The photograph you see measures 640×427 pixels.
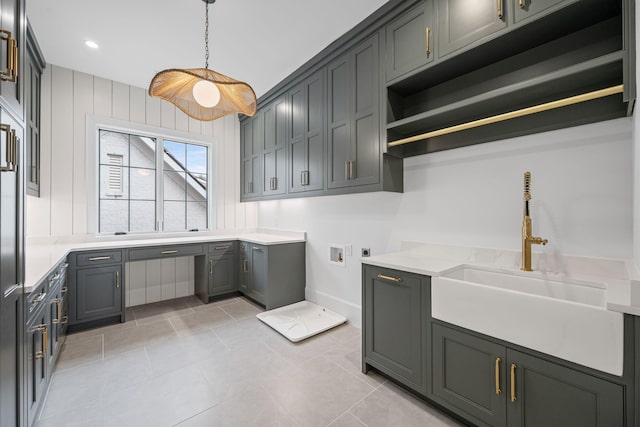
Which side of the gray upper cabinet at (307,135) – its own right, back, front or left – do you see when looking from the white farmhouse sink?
left

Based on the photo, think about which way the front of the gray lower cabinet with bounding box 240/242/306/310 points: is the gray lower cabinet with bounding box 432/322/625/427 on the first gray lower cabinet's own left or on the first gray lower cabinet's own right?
on the first gray lower cabinet's own left

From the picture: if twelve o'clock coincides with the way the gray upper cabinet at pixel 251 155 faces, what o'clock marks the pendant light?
The pendant light is roughly at 11 o'clock from the gray upper cabinet.

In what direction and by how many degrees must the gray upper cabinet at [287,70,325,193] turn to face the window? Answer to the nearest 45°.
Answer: approximately 45° to its right

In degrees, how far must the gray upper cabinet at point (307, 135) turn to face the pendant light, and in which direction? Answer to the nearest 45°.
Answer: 0° — it already faces it

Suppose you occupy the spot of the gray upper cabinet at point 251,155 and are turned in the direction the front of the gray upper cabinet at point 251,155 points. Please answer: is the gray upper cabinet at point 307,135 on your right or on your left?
on your left

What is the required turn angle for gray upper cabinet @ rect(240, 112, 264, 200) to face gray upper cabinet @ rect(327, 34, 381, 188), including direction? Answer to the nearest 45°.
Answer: approximately 90° to its left

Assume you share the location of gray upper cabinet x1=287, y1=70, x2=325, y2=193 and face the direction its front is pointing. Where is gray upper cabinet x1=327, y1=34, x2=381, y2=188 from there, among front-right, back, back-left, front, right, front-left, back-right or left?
left

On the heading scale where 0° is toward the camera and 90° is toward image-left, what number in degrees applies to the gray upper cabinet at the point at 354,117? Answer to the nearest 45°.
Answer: approximately 45°

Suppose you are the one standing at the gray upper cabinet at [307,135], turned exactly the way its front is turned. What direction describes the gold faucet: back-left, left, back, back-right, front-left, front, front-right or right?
left

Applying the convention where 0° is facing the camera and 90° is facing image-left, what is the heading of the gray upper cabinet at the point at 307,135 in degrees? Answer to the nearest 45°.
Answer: approximately 45°

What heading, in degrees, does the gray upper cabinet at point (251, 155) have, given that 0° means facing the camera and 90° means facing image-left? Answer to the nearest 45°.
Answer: approximately 45°
